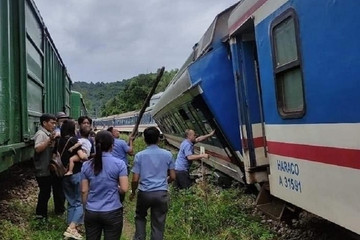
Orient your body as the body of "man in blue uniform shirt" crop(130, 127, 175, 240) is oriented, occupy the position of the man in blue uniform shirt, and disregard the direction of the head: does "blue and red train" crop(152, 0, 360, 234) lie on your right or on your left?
on your right

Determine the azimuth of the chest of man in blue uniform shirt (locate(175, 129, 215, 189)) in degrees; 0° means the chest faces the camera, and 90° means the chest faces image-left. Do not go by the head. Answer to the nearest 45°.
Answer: approximately 270°

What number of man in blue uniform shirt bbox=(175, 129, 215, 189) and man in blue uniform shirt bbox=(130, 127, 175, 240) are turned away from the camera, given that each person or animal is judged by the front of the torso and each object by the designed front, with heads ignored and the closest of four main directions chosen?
1

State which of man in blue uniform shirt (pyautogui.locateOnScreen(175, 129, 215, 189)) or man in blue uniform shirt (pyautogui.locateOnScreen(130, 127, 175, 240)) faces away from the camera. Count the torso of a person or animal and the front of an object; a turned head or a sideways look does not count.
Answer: man in blue uniform shirt (pyautogui.locateOnScreen(130, 127, 175, 240))

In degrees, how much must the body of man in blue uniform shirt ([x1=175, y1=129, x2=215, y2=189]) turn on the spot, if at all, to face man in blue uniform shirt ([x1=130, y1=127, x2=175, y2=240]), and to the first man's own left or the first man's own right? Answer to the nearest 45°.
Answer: approximately 90° to the first man's own right

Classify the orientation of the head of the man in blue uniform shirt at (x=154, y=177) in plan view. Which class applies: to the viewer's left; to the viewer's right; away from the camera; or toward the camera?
away from the camera

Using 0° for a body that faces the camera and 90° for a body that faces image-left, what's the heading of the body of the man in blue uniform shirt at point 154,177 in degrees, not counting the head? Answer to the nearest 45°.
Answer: approximately 180°

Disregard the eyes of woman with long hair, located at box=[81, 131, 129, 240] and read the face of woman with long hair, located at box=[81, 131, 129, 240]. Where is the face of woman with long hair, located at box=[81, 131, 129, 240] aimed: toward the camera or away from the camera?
away from the camera

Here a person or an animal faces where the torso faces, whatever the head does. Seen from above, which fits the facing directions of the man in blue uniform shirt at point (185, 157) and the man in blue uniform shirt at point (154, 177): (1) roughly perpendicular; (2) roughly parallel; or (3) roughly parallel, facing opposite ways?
roughly perpendicular
